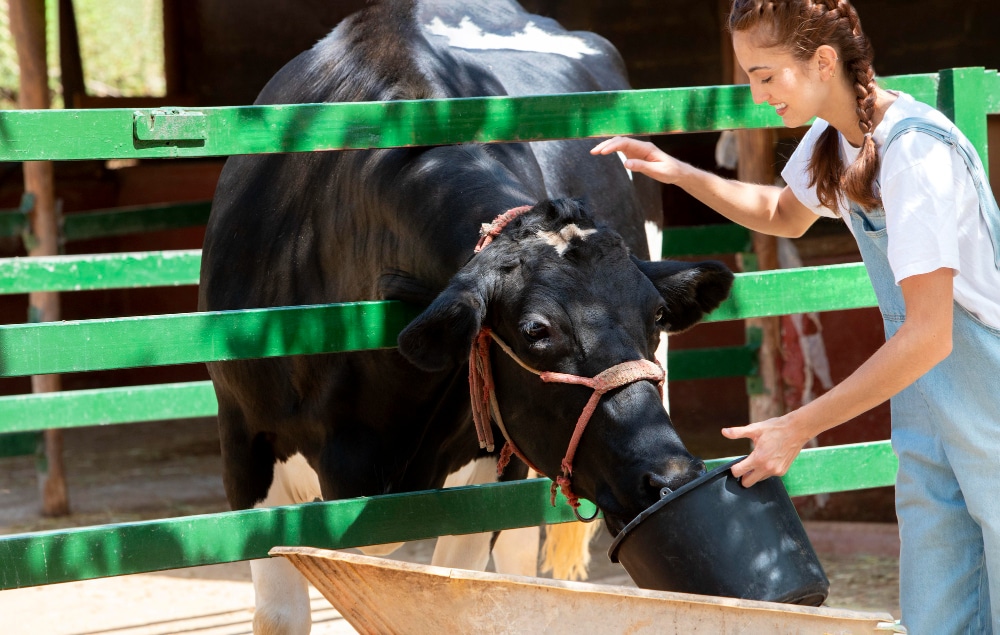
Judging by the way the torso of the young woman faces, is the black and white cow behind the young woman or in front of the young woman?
in front

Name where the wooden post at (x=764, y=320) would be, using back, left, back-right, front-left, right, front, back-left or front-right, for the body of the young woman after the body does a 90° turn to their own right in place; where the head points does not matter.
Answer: front

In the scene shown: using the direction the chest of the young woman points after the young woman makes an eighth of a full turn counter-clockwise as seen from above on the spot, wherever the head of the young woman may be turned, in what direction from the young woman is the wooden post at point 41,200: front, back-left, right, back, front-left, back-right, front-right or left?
right

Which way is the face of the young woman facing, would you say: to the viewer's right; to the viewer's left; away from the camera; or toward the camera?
to the viewer's left

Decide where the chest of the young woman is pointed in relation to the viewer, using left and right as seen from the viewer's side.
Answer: facing to the left of the viewer

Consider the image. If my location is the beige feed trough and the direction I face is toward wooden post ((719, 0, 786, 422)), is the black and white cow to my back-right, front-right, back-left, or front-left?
front-left
